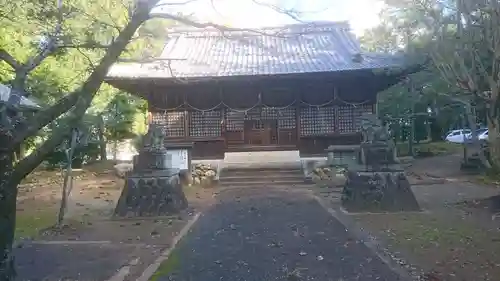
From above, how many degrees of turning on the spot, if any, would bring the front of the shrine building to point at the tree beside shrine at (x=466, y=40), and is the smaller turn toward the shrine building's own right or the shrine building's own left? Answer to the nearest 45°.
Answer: approximately 45° to the shrine building's own left

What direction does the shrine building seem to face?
toward the camera

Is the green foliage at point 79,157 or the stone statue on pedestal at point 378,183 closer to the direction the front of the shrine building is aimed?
the stone statue on pedestal

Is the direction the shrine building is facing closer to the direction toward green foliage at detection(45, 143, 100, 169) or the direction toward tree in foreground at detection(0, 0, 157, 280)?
the tree in foreground

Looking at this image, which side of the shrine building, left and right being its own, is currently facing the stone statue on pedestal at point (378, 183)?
front

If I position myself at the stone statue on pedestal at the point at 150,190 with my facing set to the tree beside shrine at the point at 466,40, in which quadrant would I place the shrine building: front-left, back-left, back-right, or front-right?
front-left

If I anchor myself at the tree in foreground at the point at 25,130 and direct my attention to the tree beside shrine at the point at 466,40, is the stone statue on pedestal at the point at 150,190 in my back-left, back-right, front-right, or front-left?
front-left

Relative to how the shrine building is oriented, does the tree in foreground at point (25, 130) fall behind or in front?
in front

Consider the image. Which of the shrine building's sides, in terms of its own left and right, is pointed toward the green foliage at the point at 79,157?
right

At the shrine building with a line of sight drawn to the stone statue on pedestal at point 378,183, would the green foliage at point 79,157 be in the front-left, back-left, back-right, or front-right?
back-right
